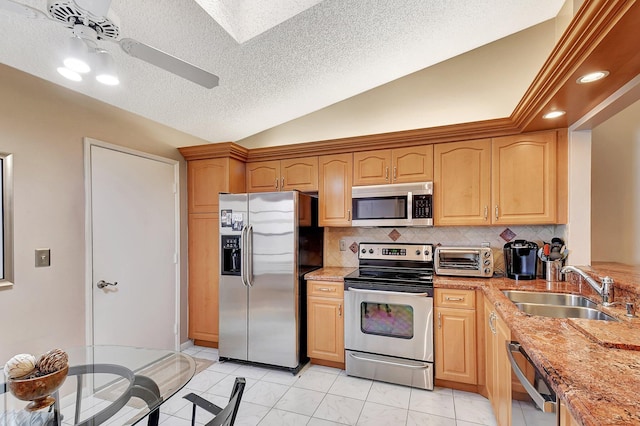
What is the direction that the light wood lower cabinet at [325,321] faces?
toward the camera

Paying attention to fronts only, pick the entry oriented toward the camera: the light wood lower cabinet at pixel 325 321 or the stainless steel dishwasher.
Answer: the light wood lower cabinet

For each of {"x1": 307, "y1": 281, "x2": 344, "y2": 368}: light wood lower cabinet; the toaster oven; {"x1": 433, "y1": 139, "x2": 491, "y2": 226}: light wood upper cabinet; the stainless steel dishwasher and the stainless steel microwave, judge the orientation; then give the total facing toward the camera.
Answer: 4

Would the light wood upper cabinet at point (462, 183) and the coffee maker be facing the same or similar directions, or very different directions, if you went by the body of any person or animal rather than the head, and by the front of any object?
same or similar directions

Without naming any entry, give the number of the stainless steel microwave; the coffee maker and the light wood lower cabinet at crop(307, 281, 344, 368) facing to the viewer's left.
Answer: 0

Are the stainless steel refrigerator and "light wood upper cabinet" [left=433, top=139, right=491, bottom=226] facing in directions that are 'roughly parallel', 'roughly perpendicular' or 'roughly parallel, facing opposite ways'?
roughly parallel

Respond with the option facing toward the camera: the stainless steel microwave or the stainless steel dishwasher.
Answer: the stainless steel microwave

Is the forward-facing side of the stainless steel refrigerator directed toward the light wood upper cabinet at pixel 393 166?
no

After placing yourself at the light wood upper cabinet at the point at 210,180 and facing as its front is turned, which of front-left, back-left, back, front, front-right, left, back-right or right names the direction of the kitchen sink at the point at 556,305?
left

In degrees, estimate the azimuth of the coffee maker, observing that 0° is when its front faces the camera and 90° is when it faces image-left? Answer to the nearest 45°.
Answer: approximately 0°

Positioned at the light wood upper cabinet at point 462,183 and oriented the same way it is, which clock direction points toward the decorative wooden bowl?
The decorative wooden bowl is roughly at 1 o'clock from the light wood upper cabinet.

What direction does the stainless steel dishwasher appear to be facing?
to the viewer's left

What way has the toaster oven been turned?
toward the camera

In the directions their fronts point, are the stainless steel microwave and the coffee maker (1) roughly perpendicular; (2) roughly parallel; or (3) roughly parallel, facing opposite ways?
roughly parallel

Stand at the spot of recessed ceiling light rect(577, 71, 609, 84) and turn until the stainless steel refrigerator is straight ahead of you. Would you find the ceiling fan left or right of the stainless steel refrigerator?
left

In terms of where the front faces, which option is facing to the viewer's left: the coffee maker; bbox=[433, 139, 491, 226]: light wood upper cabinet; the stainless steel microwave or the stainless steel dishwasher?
the stainless steel dishwasher

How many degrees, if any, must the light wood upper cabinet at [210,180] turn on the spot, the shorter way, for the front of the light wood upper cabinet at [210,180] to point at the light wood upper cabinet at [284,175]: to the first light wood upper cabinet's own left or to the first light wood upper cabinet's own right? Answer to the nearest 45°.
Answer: approximately 135° to the first light wood upper cabinet's own left

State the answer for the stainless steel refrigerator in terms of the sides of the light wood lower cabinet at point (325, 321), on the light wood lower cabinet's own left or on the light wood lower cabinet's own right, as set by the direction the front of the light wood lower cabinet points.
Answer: on the light wood lower cabinet's own right

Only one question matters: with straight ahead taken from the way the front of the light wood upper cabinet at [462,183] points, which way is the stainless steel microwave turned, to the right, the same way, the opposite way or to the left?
the same way

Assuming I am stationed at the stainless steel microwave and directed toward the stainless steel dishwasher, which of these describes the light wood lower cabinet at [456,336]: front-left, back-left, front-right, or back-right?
front-left

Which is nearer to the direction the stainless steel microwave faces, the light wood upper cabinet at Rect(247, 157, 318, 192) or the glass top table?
the glass top table

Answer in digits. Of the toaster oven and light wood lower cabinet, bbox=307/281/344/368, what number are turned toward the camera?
2
